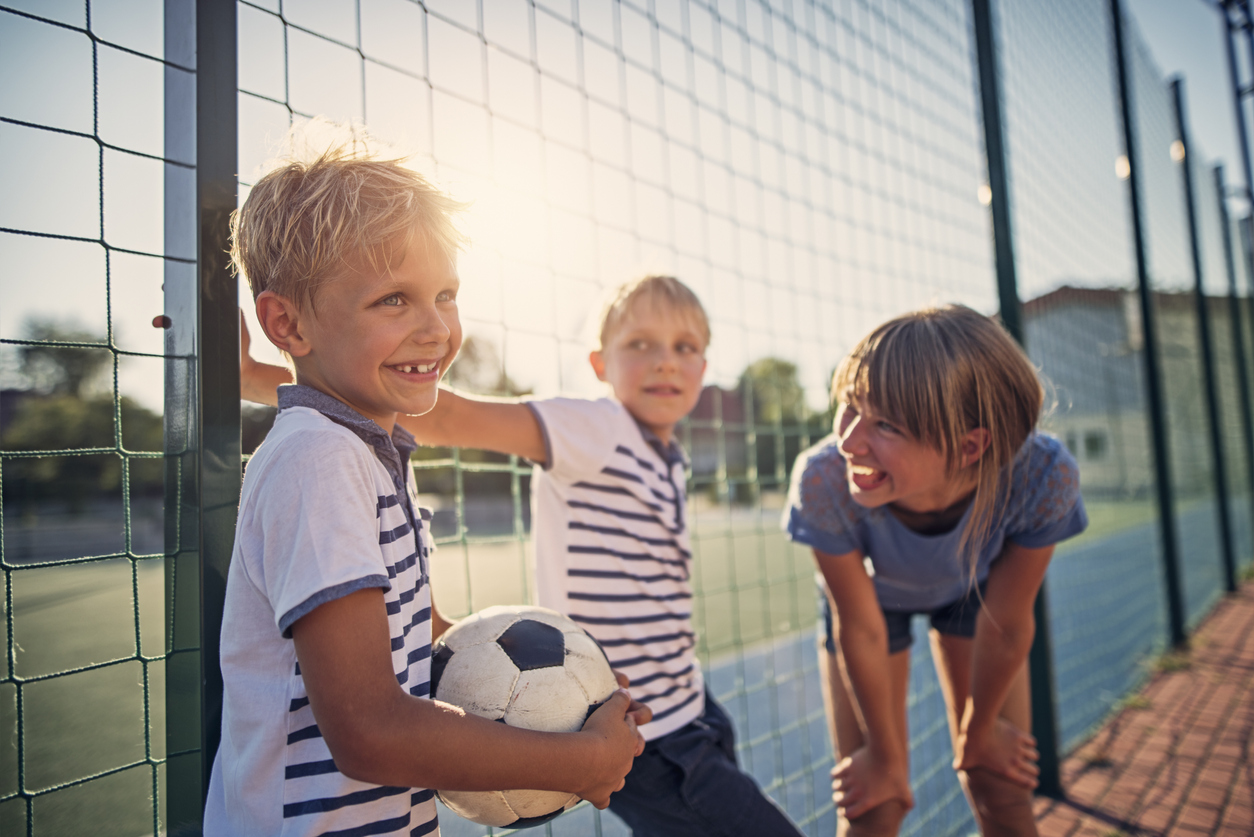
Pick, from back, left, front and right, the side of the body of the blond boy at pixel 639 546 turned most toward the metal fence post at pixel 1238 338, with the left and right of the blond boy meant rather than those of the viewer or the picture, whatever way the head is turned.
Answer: left

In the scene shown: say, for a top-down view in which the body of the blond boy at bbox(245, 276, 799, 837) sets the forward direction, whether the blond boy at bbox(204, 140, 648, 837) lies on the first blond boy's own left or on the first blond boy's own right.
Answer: on the first blond boy's own right

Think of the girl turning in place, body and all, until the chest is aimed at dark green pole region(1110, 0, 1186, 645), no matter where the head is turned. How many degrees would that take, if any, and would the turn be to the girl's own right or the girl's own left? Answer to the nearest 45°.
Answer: approximately 180°

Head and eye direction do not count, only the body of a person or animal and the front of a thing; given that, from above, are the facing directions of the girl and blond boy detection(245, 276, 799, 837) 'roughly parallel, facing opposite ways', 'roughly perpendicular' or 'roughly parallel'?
roughly perpendicular

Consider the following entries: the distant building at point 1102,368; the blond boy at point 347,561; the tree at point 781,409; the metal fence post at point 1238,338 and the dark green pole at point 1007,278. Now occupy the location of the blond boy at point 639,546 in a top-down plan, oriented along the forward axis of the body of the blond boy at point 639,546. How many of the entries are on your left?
4

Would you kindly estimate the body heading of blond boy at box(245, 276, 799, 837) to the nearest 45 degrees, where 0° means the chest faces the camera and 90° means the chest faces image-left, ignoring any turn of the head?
approximately 315°

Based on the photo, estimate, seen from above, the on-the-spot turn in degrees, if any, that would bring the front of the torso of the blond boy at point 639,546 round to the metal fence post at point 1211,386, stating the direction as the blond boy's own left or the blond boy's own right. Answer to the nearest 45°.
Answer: approximately 90° to the blond boy's own left

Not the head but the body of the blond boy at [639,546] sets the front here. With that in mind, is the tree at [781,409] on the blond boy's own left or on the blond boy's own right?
on the blond boy's own left

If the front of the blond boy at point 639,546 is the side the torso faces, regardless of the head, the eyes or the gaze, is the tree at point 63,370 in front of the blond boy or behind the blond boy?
behind

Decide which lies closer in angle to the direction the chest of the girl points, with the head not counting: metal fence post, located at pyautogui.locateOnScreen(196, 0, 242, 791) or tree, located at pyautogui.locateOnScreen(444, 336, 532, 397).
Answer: the metal fence post
